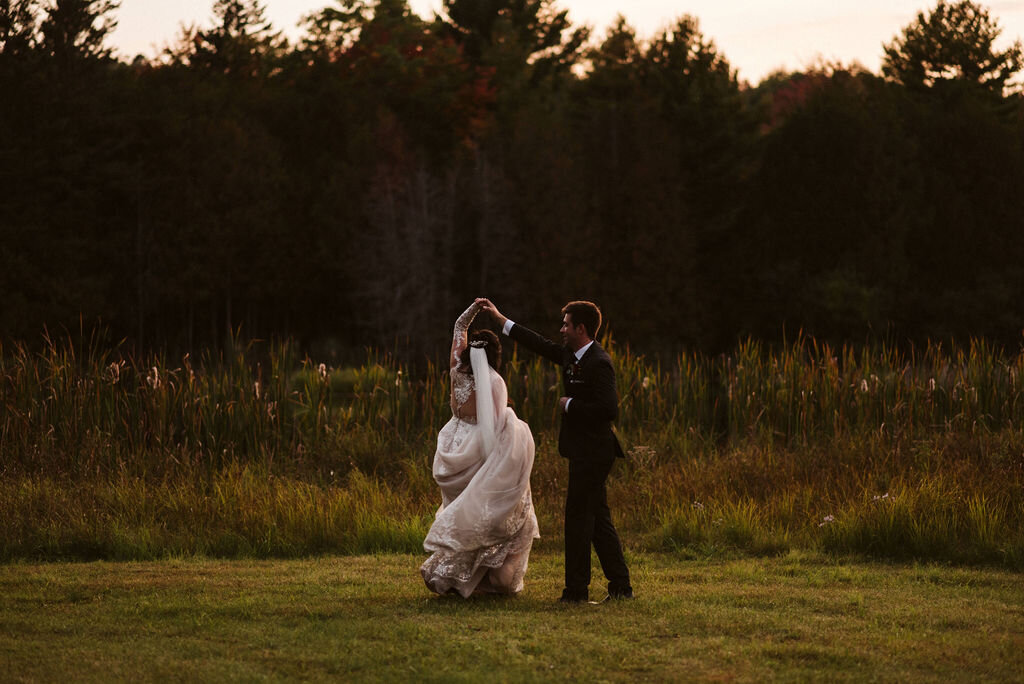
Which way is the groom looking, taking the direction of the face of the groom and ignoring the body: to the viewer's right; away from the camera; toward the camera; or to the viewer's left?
to the viewer's left

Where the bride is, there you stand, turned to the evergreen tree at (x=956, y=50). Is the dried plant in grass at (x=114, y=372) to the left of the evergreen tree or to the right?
left

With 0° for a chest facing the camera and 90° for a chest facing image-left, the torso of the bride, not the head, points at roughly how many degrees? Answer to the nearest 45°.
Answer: approximately 180°

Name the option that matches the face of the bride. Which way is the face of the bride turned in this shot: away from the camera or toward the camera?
away from the camera

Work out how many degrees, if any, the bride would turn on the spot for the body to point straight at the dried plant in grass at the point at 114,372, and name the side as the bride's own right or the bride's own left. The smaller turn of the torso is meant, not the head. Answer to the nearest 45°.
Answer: approximately 45° to the bride's own left
